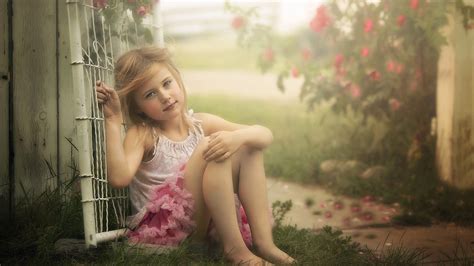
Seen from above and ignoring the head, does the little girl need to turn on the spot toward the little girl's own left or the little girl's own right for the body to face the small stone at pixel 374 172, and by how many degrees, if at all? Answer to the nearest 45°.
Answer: approximately 90° to the little girl's own left

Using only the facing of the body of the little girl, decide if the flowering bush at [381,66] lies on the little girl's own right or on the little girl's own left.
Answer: on the little girl's own left

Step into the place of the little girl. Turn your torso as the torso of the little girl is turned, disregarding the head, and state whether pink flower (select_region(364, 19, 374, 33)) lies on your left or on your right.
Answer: on your left

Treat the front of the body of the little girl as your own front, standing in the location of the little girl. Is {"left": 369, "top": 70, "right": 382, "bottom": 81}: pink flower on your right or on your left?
on your left

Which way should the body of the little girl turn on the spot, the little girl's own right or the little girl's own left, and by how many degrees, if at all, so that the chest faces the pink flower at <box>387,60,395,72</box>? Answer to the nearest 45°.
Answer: approximately 90° to the little girl's own left

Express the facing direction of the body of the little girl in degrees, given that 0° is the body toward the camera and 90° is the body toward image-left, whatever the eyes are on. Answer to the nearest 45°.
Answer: approximately 315°

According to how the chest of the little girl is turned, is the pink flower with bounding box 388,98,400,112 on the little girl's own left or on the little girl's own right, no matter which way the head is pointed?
on the little girl's own left

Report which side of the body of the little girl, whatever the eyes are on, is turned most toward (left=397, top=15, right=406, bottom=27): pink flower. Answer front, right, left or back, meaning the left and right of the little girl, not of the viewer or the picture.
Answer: left

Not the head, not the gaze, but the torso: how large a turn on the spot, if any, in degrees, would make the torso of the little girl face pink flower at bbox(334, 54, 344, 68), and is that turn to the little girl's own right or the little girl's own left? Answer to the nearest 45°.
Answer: approximately 90° to the little girl's own left

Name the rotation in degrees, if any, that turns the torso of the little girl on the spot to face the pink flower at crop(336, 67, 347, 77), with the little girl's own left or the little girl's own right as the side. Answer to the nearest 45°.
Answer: approximately 90° to the little girl's own left
